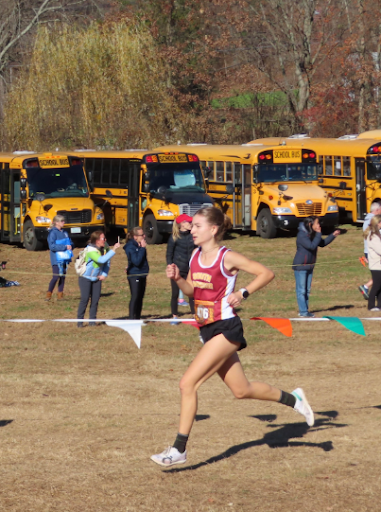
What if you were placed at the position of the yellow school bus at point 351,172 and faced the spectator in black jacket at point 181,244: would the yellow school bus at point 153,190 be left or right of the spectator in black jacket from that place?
right

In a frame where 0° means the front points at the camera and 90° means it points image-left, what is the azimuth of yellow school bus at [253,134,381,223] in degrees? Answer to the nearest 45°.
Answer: approximately 315°

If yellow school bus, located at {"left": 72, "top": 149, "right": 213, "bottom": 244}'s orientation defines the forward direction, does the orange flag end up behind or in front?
in front

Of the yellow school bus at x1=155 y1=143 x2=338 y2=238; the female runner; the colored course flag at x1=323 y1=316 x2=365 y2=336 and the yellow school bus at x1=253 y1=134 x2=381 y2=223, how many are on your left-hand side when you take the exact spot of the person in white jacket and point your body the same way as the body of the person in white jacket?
2

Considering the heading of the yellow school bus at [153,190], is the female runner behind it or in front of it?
in front

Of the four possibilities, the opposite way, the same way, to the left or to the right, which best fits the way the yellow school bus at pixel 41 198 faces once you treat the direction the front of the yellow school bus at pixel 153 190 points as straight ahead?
the same way

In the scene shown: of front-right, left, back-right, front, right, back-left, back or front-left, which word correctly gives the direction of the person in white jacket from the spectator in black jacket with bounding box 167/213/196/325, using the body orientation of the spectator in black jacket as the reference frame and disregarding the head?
front-left
